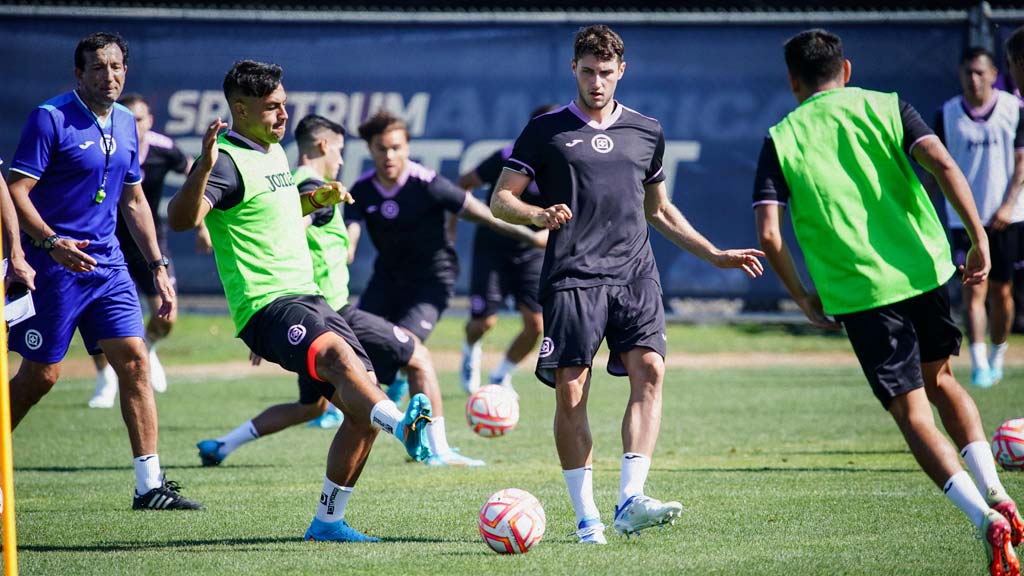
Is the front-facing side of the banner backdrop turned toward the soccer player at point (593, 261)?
yes

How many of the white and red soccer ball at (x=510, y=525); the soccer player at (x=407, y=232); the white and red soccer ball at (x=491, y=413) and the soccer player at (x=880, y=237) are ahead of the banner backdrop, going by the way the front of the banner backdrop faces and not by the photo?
4

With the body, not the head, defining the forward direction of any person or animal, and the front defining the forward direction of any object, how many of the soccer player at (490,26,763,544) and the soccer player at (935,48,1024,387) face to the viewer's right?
0

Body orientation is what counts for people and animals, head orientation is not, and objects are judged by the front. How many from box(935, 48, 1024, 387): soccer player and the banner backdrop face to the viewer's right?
0

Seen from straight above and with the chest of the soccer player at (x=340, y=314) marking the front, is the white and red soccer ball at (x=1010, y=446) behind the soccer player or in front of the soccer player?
in front

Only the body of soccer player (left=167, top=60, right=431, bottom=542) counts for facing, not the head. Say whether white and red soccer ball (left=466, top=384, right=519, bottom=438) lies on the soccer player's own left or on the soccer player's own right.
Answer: on the soccer player's own left

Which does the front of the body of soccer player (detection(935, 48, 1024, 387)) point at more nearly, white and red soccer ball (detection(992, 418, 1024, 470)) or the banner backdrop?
the white and red soccer ball

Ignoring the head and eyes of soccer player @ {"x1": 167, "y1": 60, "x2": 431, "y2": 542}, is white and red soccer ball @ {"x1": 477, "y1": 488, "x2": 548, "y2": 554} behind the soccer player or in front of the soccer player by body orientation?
in front

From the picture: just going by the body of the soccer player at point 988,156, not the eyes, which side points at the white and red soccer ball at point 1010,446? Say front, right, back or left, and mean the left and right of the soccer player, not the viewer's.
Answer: front

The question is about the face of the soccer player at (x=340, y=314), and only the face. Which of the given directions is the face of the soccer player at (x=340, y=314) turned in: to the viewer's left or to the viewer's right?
to the viewer's right

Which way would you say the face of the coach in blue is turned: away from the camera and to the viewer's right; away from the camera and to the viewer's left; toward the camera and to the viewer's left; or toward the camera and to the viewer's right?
toward the camera and to the viewer's right
